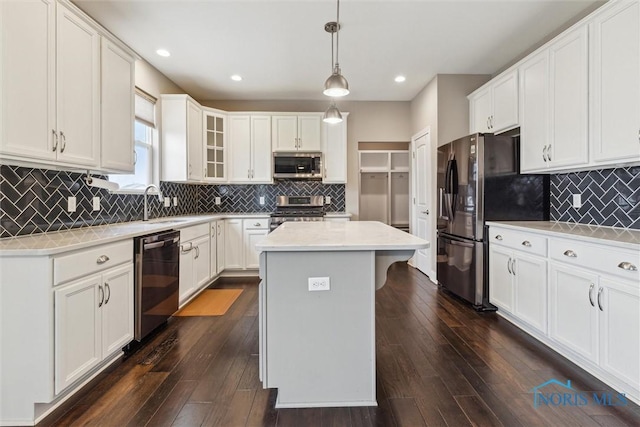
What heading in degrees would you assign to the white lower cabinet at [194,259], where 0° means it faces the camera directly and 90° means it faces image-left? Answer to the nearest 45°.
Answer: approximately 315°

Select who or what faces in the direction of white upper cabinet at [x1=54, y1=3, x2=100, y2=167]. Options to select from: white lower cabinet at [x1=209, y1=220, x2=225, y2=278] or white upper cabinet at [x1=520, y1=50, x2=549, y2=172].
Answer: white upper cabinet at [x1=520, y1=50, x2=549, y2=172]

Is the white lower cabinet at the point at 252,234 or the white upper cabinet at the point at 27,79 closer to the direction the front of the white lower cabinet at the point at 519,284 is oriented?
the white upper cabinet

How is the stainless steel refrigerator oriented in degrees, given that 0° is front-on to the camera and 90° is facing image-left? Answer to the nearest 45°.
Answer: approximately 45°

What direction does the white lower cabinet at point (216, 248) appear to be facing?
to the viewer's right

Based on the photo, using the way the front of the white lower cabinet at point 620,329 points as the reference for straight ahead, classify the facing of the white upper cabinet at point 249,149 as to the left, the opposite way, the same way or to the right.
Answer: to the left

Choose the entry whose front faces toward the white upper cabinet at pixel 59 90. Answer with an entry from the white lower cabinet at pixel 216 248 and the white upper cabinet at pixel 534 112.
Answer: the white upper cabinet at pixel 534 112

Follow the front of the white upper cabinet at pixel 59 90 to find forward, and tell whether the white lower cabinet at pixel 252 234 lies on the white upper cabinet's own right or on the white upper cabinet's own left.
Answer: on the white upper cabinet's own left

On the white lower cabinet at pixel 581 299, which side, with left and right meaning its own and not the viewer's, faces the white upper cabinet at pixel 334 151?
right
